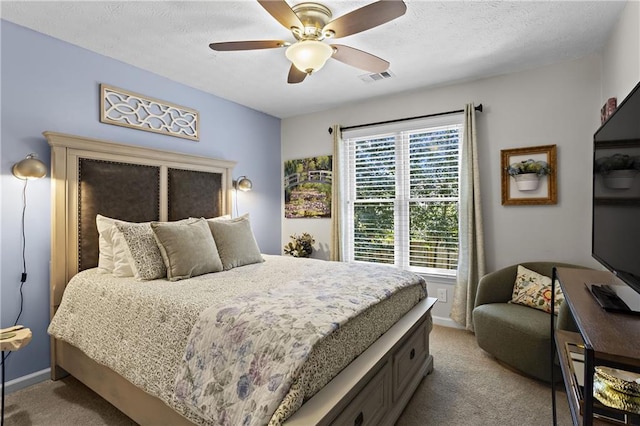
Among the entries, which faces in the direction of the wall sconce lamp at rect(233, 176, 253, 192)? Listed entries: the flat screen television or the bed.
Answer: the flat screen television

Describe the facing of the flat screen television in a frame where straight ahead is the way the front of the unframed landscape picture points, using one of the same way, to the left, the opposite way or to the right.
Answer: to the right

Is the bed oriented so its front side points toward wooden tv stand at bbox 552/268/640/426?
yes

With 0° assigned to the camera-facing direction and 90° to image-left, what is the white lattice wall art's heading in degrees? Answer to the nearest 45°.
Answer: approximately 315°

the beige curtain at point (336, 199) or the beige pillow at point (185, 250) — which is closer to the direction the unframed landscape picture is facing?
the beige pillow

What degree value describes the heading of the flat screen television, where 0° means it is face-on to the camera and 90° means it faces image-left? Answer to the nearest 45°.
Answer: approximately 90°

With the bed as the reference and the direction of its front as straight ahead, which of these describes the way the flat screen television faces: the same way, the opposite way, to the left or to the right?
the opposite way

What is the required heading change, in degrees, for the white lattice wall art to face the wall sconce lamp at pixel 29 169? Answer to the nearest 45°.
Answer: approximately 90° to its right
